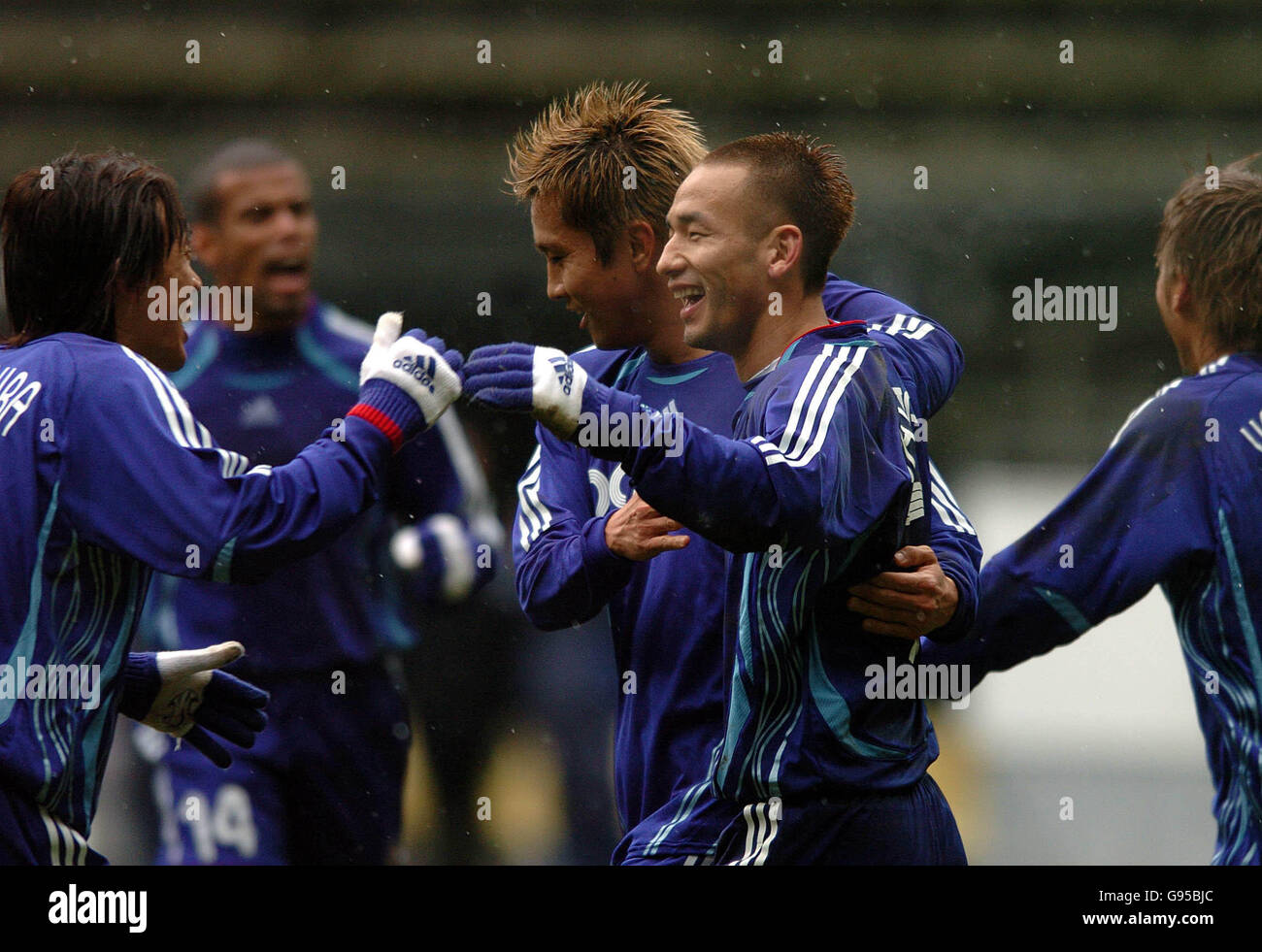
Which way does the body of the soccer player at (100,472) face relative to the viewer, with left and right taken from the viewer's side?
facing away from the viewer and to the right of the viewer

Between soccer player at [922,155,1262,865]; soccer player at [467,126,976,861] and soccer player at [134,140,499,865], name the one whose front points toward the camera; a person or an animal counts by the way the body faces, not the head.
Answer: soccer player at [134,140,499,865]

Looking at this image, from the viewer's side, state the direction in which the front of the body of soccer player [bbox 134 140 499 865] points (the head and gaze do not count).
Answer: toward the camera

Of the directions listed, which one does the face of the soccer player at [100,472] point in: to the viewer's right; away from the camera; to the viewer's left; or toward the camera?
to the viewer's right

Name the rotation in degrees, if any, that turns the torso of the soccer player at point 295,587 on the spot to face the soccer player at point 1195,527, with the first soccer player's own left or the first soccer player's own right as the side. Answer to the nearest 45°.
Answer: approximately 45° to the first soccer player's own left

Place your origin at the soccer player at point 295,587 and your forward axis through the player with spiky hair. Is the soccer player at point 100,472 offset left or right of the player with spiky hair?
right

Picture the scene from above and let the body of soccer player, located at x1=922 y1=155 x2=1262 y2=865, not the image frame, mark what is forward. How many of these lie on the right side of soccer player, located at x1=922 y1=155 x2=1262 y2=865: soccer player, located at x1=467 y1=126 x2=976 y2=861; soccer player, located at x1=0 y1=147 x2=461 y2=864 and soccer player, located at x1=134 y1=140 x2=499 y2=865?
0

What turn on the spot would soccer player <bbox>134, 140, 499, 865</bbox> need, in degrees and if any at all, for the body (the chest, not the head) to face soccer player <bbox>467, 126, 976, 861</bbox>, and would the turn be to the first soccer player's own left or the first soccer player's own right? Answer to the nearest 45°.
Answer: approximately 45° to the first soccer player's own left

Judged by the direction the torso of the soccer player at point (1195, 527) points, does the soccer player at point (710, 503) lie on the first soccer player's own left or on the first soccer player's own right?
on the first soccer player's own left

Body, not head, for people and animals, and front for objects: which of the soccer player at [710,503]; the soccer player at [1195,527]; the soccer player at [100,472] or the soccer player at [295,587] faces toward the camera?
the soccer player at [295,587]

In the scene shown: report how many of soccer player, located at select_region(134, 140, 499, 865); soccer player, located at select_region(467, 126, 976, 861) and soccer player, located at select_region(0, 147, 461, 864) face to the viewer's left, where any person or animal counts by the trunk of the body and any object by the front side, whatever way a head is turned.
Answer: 1

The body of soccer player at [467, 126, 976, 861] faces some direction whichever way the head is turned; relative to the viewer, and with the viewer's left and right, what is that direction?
facing to the left of the viewer

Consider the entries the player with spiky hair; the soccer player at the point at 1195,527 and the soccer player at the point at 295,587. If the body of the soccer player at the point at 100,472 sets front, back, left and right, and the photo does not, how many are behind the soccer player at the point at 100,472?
0

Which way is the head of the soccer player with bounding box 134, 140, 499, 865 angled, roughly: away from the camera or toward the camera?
toward the camera

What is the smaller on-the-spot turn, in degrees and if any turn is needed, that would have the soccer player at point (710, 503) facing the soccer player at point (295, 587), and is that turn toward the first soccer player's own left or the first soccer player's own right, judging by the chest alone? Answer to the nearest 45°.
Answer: approximately 45° to the first soccer player's own right

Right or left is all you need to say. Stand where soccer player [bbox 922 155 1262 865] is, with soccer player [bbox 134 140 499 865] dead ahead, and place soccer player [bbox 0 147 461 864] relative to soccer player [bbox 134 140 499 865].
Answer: left

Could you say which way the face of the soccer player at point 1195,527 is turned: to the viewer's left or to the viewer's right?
to the viewer's left
